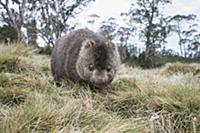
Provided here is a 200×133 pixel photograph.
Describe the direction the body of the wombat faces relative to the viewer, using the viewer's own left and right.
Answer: facing the viewer and to the right of the viewer
